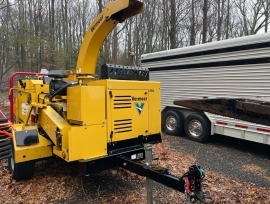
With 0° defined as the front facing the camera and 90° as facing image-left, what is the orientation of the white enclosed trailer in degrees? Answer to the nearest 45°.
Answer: approximately 315°

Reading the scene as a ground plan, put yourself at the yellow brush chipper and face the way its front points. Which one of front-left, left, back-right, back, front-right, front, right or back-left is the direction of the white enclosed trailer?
left

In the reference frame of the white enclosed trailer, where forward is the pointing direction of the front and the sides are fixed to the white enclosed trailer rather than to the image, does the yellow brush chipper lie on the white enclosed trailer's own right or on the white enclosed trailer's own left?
on the white enclosed trailer's own right

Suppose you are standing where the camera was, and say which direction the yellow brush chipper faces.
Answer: facing the viewer and to the right of the viewer

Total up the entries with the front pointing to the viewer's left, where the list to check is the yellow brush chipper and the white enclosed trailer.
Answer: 0
